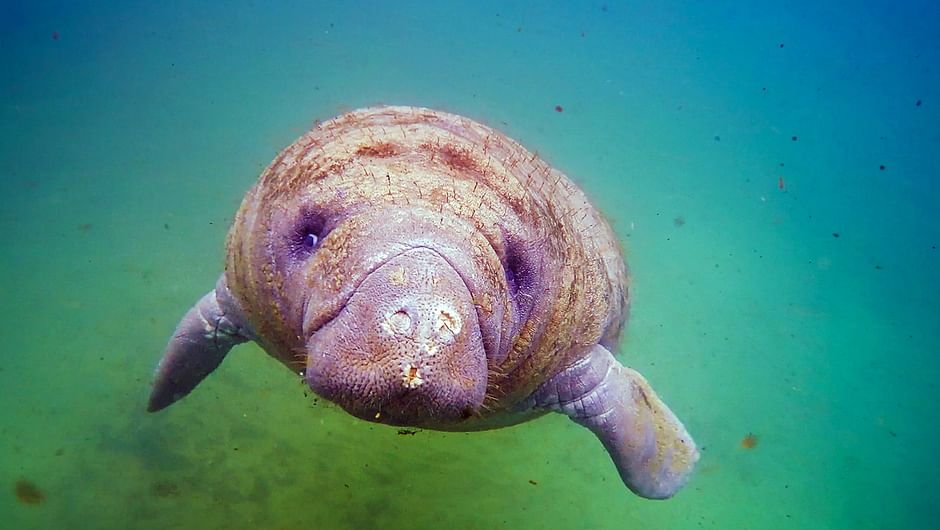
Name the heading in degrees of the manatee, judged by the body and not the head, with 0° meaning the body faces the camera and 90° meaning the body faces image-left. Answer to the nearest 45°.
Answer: approximately 0°
